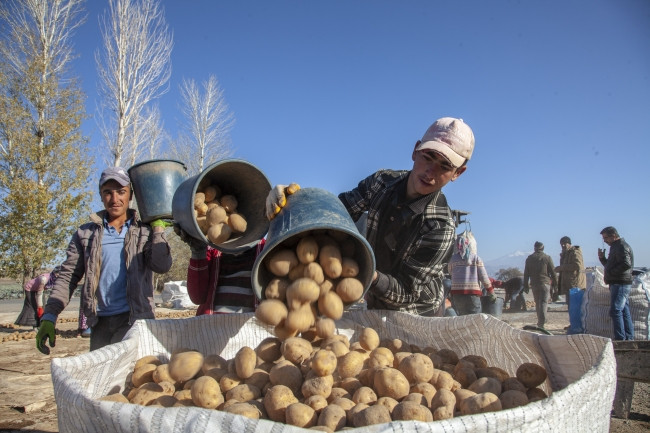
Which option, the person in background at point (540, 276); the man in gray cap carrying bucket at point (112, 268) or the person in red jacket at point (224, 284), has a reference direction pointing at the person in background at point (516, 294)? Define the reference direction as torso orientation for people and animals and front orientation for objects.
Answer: the person in background at point (540, 276)

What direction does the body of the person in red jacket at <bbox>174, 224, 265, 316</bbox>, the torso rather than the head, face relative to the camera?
toward the camera

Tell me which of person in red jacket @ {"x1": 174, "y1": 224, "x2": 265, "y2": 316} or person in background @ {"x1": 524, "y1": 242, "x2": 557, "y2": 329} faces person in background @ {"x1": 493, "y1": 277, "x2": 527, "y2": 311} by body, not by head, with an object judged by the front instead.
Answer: person in background @ {"x1": 524, "y1": 242, "x2": 557, "y2": 329}

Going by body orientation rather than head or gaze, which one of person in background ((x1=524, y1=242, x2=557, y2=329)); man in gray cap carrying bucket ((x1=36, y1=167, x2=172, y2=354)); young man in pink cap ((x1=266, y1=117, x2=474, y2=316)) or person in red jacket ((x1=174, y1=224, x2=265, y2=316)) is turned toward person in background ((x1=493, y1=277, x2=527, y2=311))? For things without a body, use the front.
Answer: person in background ((x1=524, y1=242, x2=557, y2=329))

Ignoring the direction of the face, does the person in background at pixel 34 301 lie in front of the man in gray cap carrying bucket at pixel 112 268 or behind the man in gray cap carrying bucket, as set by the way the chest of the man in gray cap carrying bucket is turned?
behind

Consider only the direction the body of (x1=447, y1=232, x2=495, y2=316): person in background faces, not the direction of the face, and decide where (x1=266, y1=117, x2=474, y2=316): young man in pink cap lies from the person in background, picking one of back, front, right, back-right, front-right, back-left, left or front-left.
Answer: back

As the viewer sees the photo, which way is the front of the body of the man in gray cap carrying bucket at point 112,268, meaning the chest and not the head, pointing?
toward the camera

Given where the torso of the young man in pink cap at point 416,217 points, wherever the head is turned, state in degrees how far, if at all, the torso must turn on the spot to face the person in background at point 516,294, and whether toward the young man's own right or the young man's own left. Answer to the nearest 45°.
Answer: approximately 135° to the young man's own right

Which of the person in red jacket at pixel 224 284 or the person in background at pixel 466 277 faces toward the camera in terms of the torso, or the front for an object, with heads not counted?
the person in red jacket at pixel 224 284

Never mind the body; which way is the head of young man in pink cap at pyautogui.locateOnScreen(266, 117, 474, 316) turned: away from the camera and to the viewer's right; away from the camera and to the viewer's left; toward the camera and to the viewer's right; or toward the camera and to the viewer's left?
toward the camera and to the viewer's left

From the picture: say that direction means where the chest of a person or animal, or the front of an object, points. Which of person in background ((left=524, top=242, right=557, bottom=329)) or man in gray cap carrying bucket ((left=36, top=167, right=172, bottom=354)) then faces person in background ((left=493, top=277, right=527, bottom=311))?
person in background ((left=524, top=242, right=557, bottom=329))

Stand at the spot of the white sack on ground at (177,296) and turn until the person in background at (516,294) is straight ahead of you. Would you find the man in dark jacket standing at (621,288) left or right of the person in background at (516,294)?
right

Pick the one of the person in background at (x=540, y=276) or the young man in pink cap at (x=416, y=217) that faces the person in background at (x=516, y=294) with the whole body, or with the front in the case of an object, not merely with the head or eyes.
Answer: the person in background at (x=540, y=276)
